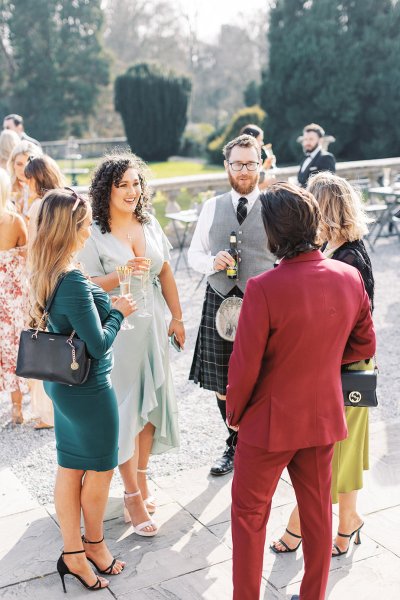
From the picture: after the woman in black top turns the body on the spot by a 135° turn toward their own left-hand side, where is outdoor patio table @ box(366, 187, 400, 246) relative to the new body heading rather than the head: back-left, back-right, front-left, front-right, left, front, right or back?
back-left

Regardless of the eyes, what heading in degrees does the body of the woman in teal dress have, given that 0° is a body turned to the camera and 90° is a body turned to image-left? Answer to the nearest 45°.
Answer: approximately 270°

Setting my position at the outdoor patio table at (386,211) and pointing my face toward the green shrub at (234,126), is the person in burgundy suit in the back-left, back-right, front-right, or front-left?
back-left

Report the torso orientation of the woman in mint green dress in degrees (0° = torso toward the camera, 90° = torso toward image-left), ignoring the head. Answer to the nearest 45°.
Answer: approximately 315°

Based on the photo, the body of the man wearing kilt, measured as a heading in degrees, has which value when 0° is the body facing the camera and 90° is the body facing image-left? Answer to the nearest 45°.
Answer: approximately 0°

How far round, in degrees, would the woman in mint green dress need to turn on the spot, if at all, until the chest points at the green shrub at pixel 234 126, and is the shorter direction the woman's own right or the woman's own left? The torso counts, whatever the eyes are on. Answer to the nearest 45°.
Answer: approximately 135° to the woman's own left

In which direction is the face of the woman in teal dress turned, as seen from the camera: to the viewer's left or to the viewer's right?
to the viewer's right

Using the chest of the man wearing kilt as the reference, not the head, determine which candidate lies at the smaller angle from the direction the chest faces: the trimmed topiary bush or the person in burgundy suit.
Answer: the person in burgundy suit

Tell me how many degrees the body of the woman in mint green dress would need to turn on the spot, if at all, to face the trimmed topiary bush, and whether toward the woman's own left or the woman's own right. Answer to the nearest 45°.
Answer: approximately 135° to the woman's own left

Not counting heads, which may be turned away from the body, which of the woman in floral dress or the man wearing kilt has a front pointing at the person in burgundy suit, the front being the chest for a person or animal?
the man wearing kilt

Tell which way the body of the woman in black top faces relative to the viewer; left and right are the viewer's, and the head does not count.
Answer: facing to the left of the viewer

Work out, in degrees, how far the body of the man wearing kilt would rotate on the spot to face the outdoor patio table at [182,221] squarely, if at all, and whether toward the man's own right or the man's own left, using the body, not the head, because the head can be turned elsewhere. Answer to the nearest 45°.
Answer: approximately 180°

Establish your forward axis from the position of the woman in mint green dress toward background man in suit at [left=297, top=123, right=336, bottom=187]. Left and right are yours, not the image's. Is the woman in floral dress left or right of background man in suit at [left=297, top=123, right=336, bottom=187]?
left

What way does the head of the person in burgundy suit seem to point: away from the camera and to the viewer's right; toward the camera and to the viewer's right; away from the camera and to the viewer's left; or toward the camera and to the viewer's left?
away from the camera and to the viewer's left
